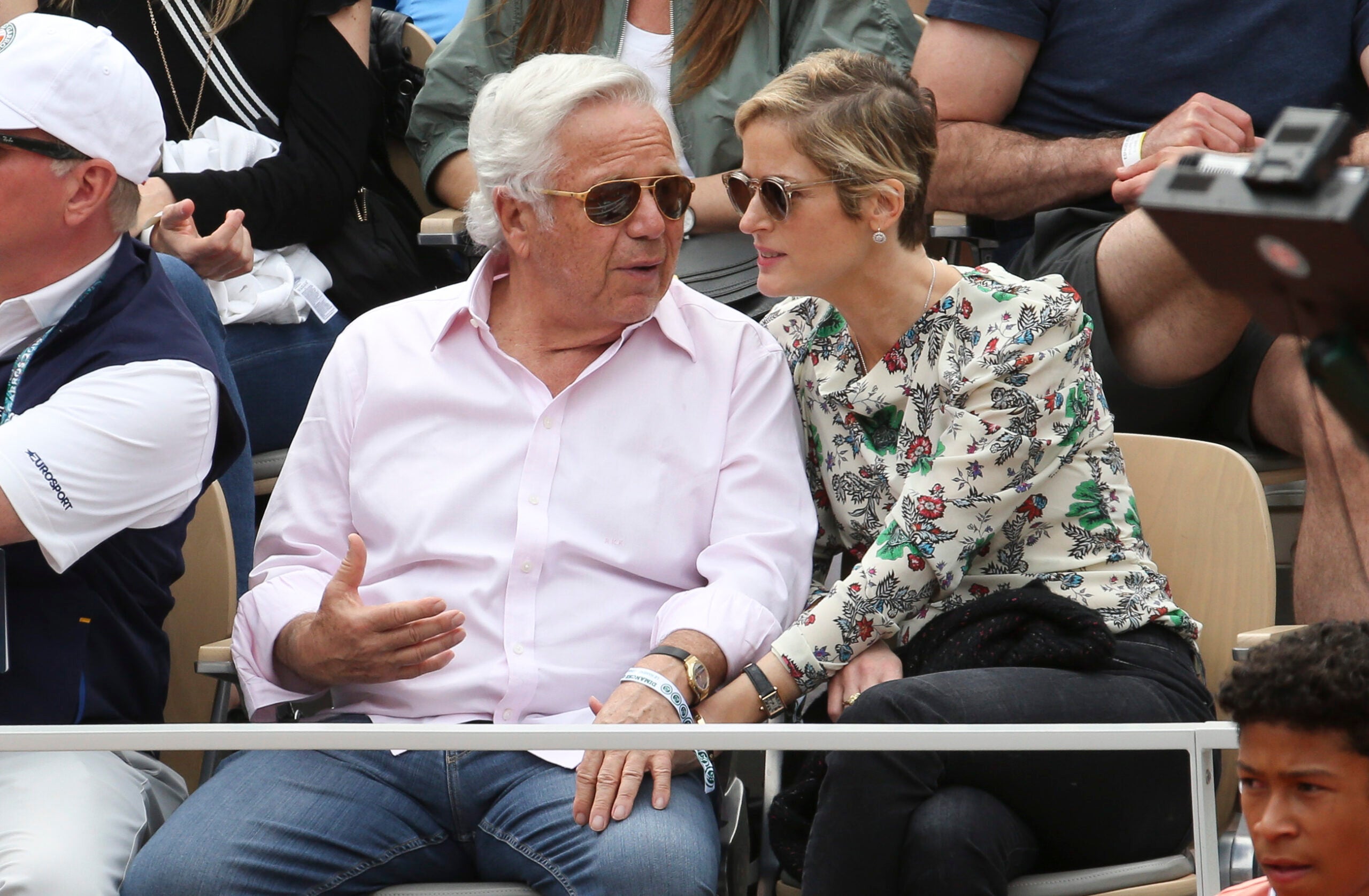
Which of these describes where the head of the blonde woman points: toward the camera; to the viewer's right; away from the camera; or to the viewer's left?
to the viewer's left

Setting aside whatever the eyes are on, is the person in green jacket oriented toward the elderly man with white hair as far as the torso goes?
yes

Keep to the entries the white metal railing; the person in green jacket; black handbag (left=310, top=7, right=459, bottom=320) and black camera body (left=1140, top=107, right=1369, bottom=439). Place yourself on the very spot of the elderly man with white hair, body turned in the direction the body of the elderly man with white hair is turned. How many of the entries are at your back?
2

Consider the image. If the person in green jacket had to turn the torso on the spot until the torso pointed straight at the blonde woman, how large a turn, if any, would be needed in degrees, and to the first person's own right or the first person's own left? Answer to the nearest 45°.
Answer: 0° — they already face them

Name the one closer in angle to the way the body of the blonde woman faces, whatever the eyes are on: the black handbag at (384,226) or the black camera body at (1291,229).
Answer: the black camera body

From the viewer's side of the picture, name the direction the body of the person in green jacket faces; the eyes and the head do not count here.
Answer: toward the camera

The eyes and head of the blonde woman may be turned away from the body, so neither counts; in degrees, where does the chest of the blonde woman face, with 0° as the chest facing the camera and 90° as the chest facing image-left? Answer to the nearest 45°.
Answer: approximately 45°

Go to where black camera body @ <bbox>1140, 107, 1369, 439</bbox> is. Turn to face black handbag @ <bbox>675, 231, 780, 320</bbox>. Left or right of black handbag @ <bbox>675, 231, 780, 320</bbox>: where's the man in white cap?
left

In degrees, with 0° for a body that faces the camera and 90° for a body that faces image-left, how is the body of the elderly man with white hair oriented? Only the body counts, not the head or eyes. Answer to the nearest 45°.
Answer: approximately 0°

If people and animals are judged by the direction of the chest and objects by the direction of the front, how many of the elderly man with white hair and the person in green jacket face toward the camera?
2

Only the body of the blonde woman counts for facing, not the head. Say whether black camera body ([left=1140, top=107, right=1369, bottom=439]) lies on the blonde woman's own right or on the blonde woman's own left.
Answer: on the blonde woman's own left

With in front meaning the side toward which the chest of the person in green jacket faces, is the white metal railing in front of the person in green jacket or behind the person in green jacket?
in front

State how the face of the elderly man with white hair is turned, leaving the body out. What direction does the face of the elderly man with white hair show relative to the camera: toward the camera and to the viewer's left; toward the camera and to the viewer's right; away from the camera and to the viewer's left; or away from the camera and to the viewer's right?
toward the camera and to the viewer's right

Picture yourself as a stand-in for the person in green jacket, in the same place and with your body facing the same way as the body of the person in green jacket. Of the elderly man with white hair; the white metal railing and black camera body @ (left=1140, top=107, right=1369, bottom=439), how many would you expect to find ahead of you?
3

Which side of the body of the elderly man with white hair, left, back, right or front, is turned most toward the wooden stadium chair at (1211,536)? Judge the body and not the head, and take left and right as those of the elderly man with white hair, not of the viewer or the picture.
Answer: left
